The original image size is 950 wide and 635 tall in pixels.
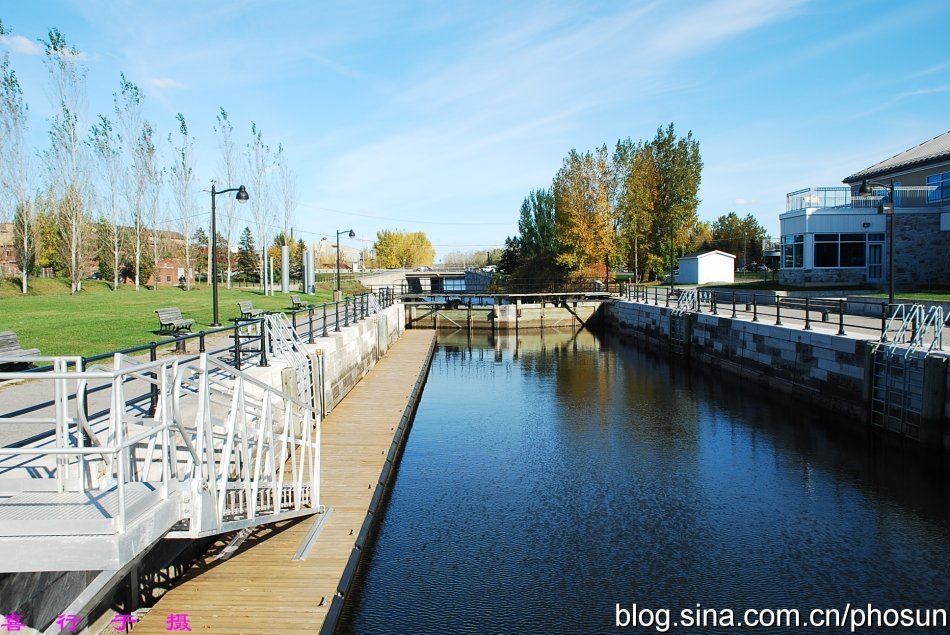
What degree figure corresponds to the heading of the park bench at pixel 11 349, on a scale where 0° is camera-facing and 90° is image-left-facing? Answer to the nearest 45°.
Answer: approximately 315°

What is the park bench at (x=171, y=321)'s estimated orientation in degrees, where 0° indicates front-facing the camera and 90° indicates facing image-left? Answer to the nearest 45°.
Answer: approximately 315°

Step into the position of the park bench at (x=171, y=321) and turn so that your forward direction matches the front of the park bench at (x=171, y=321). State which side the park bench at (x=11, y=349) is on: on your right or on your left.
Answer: on your right

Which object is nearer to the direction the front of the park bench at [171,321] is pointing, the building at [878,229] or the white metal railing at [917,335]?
the white metal railing

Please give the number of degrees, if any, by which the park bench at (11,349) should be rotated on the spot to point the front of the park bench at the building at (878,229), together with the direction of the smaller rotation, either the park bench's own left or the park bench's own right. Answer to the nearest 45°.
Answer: approximately 45° to the park bench's own left

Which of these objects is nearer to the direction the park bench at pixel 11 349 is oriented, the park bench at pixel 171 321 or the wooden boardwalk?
the wooden boardwalk
